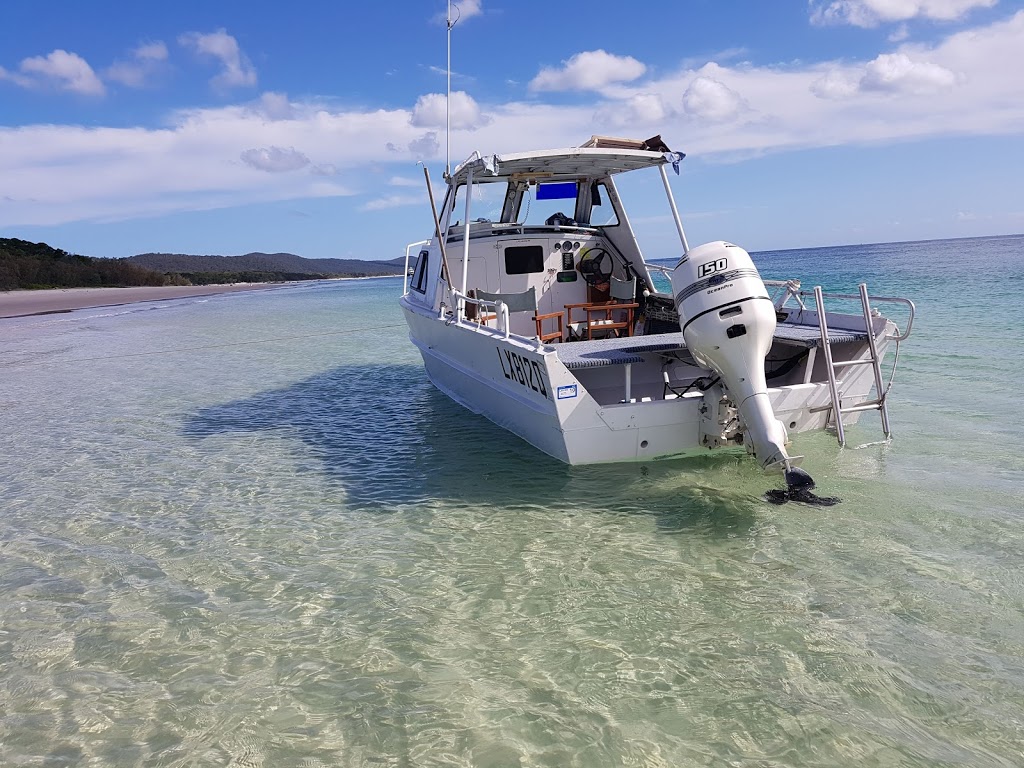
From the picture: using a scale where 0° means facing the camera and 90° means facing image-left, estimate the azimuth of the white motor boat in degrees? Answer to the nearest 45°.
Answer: approximately 135°

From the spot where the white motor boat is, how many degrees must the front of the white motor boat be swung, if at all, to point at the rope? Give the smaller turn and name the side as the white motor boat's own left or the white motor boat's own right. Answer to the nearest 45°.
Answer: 0° — it already faces it
